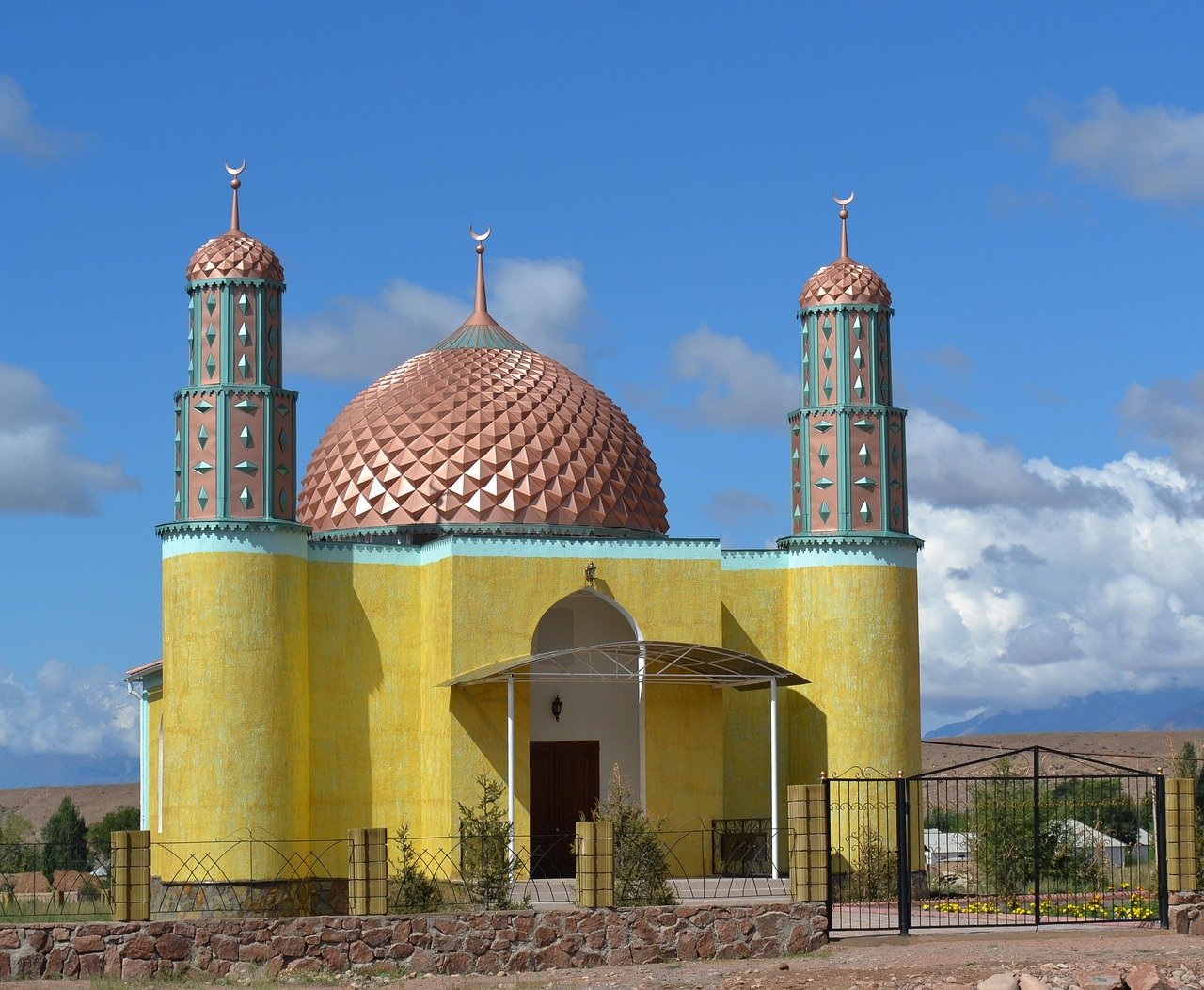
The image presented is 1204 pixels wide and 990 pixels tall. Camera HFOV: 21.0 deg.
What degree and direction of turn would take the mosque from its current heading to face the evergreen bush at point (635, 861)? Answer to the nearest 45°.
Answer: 0° — it already faces it

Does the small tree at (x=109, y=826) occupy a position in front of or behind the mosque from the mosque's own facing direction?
behind

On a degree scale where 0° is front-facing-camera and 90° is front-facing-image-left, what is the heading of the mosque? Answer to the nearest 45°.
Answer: approximately 0°

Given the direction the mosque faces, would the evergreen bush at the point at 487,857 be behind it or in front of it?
in front

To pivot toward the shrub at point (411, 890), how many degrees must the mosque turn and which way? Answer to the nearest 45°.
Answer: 0° — it already faces it

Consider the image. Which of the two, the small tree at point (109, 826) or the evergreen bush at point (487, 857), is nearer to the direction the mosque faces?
the evergreen bush

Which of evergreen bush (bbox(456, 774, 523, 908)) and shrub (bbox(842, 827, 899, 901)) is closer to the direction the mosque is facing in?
the evergreen bush

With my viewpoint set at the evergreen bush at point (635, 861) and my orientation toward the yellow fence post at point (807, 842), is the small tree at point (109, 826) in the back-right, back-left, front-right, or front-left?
back-left

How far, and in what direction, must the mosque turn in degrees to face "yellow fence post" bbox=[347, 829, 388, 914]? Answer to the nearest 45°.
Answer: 0° — it already faces it

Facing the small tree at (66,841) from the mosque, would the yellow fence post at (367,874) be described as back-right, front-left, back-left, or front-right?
back-left
